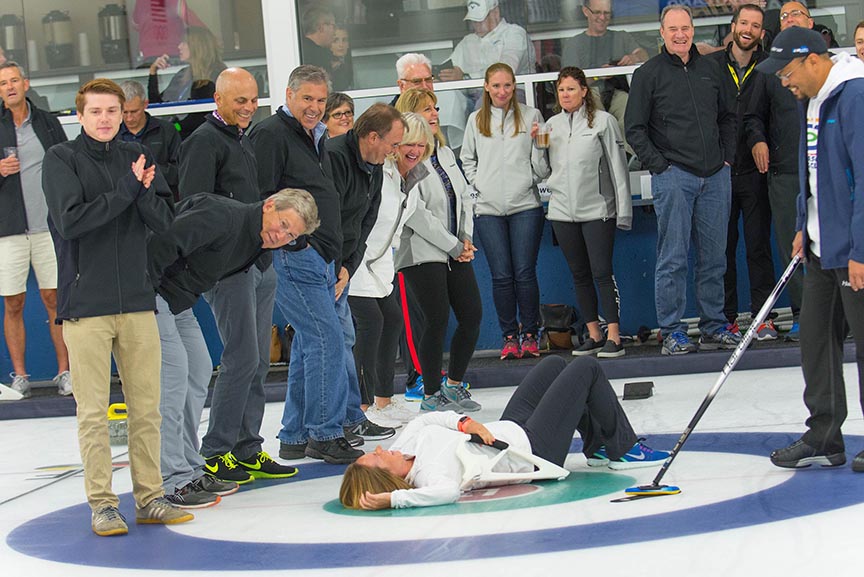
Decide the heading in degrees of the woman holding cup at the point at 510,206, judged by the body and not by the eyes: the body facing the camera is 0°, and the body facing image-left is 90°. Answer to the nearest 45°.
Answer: approximately 0°

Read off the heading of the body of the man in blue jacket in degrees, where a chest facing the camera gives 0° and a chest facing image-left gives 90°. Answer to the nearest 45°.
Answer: approximately 45°

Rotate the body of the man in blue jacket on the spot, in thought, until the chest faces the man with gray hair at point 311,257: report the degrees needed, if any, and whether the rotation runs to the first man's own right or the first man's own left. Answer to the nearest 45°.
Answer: approximately 45° to the first man's own right

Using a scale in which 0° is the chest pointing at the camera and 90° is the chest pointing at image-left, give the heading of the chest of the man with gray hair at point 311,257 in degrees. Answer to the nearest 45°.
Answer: approximately 315°

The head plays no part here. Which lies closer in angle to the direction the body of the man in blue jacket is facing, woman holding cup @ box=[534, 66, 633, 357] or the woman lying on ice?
the woman lying on ice

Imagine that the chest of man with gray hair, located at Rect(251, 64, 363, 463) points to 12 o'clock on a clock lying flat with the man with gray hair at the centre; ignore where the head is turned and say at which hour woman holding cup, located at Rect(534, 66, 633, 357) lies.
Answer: The woman holding cup is roughly at 9 o'clock from the man with gray hair.

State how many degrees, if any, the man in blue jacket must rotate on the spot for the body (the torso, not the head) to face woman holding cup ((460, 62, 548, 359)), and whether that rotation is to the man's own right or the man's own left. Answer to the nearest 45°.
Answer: approximately 90° to the man's own right

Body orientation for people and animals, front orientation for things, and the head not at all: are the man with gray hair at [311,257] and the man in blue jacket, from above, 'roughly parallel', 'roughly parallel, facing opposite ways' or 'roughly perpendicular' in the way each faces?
roughly parallel, facing opposite ways

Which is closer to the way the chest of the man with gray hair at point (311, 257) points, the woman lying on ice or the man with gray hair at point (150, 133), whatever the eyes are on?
the woman lying on ice
